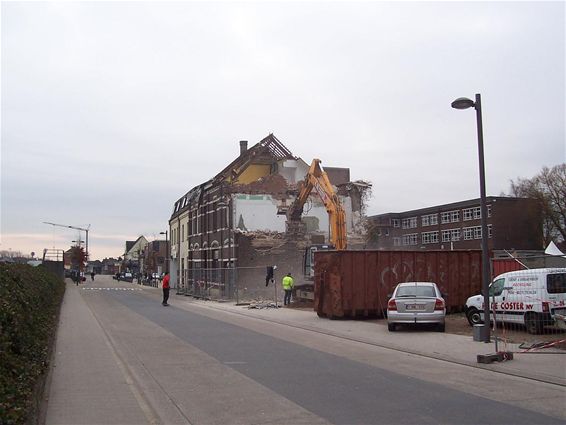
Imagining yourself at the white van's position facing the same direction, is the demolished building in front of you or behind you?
in front

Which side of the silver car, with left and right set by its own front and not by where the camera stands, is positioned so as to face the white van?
right

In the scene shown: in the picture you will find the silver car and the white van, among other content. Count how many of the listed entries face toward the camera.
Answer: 0

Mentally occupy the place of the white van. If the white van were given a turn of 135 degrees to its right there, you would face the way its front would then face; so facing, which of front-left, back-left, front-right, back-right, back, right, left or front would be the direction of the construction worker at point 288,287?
back-left

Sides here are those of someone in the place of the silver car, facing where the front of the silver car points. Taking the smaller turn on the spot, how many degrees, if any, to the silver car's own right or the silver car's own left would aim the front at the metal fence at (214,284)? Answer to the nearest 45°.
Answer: approximately 45° to the silver car's own left

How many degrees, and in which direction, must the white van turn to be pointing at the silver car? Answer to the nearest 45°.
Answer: approximately 45° to its left

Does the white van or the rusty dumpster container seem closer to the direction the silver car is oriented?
the rusty dumpster container

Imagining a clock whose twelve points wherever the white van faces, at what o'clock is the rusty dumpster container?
The rusty dumpster container is roughly at 12 o'clock from the white van.

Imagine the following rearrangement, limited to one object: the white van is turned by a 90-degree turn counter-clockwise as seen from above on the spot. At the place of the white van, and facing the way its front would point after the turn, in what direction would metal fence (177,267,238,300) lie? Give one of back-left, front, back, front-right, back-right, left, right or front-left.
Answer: right

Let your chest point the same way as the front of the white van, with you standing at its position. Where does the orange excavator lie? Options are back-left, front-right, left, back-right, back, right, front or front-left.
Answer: front

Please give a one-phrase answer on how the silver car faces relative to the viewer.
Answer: facing away from the viewer

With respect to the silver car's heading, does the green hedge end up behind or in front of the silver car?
behind
